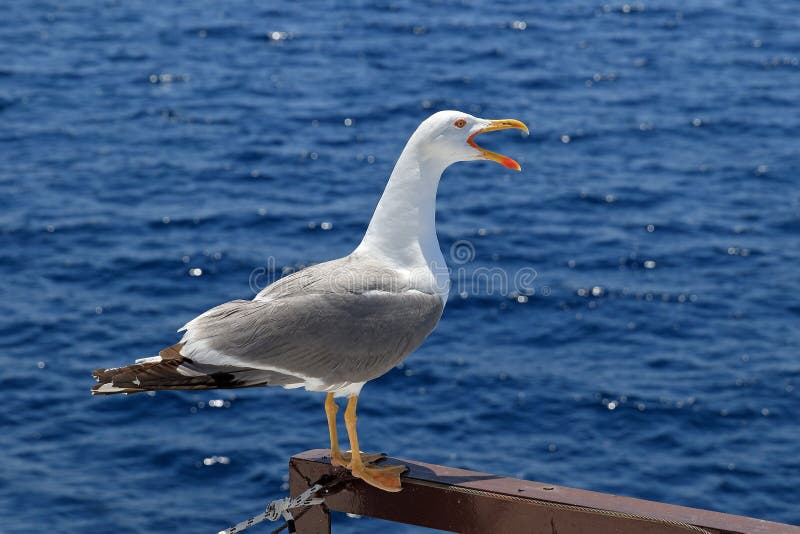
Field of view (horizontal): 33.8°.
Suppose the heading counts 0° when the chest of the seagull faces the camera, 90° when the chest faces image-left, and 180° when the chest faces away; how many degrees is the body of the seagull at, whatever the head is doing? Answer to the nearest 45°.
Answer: approximately 270°
